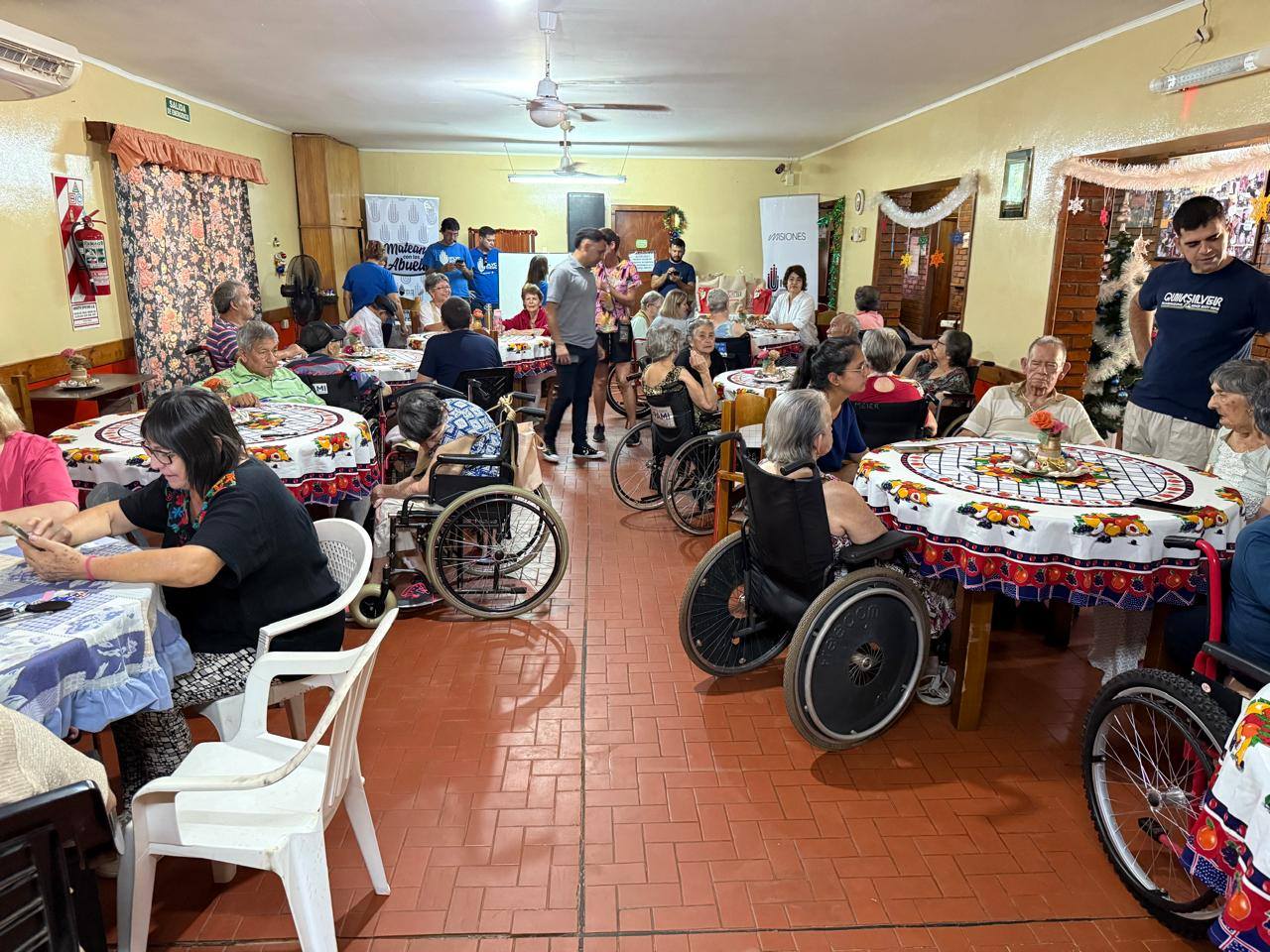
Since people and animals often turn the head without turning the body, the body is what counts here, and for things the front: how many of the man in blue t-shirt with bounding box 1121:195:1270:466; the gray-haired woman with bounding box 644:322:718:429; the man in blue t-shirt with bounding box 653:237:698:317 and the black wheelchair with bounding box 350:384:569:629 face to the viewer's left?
1

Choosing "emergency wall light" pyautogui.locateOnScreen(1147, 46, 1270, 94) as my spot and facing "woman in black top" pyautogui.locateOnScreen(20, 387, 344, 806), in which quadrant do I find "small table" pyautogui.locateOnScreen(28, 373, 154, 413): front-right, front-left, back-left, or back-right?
front-right

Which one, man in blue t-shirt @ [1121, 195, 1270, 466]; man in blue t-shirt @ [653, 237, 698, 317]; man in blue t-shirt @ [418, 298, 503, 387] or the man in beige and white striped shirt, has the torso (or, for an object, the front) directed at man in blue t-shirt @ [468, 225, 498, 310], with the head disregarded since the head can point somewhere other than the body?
man in blue t-shirt @ [418, 298, 503, 387]

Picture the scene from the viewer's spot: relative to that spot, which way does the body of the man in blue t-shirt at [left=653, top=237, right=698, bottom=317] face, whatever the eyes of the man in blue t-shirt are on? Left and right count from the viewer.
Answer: facing the viewer

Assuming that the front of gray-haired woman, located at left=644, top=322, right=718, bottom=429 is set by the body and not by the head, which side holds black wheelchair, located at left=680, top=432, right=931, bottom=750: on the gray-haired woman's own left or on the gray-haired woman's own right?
on the gray-haired woman's own right

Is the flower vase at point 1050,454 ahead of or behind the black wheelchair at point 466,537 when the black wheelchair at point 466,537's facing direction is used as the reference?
behind

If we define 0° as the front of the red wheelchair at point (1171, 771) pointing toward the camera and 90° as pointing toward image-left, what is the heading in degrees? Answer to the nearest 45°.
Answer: approximately 315°

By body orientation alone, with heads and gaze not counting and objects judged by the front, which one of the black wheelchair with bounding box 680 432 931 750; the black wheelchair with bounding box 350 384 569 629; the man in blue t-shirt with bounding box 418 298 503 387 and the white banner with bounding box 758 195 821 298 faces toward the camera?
the white banner

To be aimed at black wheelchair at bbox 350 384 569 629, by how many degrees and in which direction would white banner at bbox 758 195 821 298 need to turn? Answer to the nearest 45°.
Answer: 0° — it already faces it

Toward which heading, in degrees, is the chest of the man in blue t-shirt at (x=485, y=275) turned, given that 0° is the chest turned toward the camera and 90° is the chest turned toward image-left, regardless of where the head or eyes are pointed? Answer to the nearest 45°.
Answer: approximately 0°

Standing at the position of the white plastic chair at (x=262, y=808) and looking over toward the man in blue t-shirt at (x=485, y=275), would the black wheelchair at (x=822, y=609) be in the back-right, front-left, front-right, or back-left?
front-right

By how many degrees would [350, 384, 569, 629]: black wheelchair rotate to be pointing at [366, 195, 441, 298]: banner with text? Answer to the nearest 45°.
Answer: approximately 90° to its right

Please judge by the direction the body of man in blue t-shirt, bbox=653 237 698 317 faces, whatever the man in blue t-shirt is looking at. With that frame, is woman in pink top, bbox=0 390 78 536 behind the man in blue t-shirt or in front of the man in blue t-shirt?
in front

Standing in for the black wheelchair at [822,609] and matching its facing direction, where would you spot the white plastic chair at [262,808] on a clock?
The white plastic chair is roughly at 6 o'clock from the black wheelchair.

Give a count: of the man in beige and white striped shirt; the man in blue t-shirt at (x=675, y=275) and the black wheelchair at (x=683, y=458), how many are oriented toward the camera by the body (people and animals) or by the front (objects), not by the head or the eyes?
2

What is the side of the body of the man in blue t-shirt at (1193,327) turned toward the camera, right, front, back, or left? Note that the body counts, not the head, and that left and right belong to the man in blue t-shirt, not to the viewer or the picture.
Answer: front

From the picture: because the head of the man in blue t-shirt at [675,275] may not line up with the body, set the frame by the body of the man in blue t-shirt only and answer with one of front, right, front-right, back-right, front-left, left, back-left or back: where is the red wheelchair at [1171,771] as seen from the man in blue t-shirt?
front

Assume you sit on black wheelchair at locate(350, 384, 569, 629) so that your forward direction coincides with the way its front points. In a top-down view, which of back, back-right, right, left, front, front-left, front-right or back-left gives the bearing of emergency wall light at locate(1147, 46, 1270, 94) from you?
back
